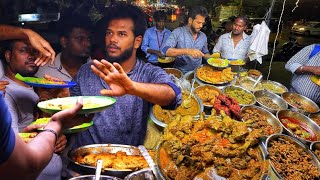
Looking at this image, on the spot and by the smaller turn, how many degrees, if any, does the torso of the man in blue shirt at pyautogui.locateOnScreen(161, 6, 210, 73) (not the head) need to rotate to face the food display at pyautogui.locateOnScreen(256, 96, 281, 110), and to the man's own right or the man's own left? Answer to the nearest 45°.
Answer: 0° — they already face it

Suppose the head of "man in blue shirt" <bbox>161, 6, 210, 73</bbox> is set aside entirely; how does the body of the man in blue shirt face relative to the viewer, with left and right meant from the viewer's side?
facing the viewer and to the right of the viewer

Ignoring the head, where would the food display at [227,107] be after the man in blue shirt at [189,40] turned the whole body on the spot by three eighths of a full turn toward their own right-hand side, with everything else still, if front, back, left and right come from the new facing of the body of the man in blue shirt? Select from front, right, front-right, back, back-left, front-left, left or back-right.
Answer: left

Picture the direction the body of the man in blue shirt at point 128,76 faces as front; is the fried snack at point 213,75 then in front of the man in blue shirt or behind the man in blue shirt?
behind

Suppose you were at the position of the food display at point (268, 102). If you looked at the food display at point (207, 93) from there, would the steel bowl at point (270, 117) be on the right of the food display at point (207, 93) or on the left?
left

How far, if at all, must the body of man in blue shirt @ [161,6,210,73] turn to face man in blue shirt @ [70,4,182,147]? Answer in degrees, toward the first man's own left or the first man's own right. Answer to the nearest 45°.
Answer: approximately 45° to the first man's own right

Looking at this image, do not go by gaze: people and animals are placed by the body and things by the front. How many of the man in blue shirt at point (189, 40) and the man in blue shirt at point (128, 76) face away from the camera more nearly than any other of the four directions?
0

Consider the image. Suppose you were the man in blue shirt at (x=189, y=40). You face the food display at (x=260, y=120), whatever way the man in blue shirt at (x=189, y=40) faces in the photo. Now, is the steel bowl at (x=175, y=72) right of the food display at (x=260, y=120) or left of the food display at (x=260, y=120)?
right

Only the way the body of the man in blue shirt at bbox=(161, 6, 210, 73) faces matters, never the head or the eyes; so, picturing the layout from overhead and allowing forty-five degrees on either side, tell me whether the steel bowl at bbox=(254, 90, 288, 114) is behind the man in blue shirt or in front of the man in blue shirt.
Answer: in front

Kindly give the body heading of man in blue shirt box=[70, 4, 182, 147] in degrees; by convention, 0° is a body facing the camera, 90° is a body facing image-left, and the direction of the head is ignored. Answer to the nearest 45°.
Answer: approximately 45°

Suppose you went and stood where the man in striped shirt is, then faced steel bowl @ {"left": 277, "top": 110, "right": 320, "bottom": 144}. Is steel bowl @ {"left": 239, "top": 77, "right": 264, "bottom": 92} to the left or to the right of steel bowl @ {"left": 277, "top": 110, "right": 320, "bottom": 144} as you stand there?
right

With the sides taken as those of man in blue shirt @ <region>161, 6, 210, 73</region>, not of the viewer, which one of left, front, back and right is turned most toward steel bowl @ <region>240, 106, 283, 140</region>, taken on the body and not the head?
front

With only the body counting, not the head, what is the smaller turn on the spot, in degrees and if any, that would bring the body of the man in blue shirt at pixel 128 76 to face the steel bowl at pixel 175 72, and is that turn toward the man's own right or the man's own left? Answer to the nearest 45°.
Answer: approximately 180°

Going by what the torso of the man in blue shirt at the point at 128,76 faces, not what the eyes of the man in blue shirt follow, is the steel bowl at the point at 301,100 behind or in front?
behind

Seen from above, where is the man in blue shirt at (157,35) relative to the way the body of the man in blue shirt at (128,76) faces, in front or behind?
behind
